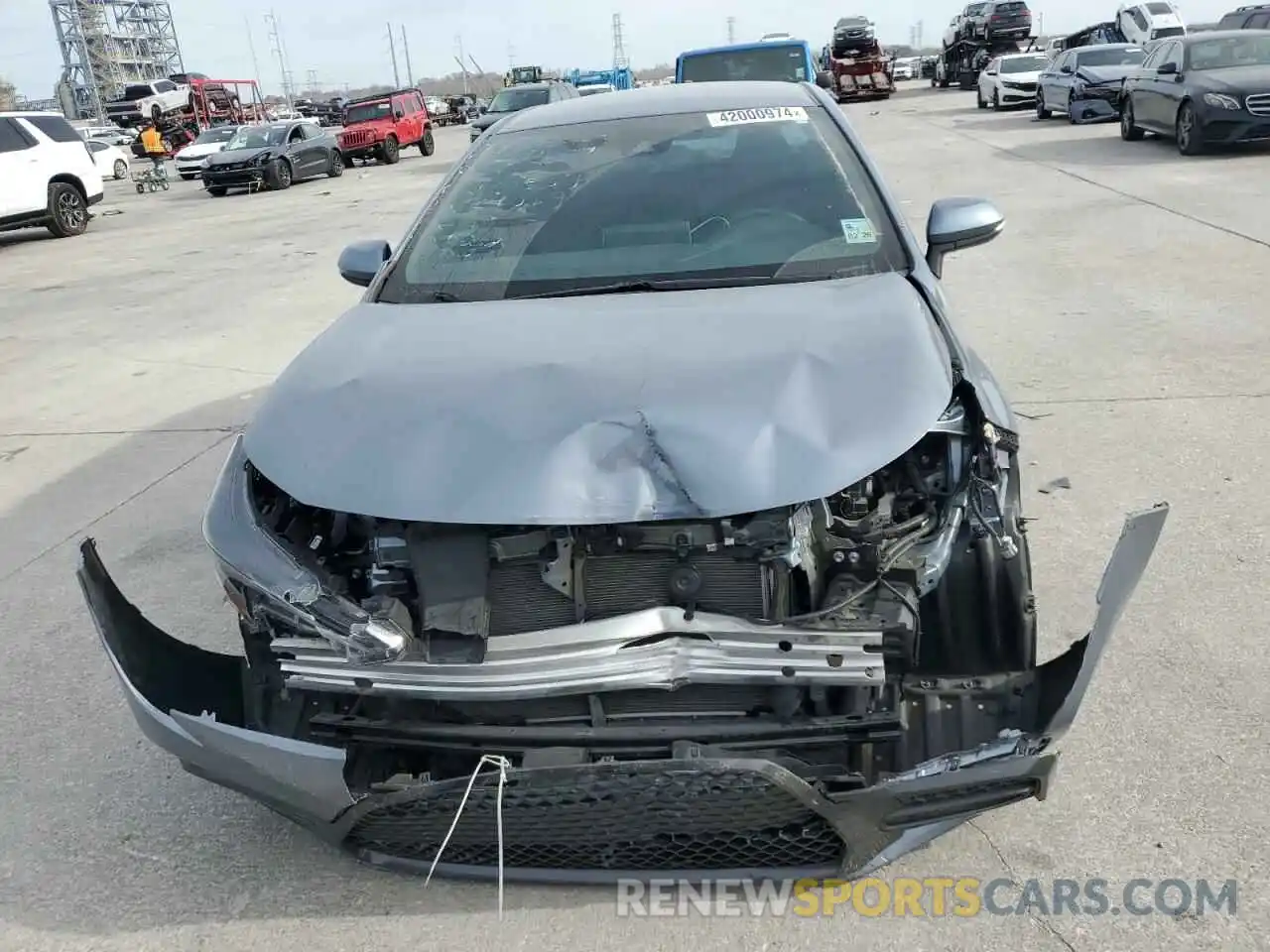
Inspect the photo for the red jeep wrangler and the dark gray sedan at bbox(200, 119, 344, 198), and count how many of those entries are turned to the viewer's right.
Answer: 0

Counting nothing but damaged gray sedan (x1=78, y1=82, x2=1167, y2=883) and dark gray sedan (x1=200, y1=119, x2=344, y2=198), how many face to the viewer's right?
0

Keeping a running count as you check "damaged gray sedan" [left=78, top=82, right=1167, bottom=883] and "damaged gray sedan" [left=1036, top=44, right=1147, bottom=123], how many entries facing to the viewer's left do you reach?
0

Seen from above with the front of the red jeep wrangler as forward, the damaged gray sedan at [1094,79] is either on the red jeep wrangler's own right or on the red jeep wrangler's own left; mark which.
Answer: on the red jeep wrangler's own left

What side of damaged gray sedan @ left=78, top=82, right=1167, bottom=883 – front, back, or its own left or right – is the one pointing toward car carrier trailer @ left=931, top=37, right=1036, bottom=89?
back

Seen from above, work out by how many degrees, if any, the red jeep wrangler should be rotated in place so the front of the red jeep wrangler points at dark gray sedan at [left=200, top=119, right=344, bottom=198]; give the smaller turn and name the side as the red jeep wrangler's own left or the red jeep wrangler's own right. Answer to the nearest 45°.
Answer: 0° — it already faces it

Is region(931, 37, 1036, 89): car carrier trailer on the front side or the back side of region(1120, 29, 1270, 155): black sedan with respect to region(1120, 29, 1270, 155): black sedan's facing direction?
on the back side

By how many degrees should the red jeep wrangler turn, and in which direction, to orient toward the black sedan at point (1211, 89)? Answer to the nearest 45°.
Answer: approximately 90° to its left

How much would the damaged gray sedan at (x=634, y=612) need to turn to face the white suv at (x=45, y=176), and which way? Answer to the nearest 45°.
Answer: approximately 135° to its right

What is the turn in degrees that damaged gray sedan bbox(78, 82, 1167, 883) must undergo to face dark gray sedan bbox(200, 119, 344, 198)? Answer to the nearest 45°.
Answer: approximately 180°

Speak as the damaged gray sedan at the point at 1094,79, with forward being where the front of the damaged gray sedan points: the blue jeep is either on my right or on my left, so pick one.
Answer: on my right

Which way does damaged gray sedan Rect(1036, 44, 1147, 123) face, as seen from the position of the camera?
facing the viewer and to the right of the viewer

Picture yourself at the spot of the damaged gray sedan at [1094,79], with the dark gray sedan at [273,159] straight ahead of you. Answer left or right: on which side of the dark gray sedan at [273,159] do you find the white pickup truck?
right

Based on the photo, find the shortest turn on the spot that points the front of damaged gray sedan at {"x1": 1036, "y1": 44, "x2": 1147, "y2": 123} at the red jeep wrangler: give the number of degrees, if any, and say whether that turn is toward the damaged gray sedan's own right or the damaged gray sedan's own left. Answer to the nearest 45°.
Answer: approximately 135° to the damaged gray sedan's own right

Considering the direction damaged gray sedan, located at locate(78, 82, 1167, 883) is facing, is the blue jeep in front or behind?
behind

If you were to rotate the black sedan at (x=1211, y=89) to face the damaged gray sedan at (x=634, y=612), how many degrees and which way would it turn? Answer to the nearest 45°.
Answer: approximately 45° to its right

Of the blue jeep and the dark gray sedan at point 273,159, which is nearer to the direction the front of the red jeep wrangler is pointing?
the dark gray sedan

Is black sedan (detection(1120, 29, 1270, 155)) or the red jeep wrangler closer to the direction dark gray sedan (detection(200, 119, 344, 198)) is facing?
the black sedan
